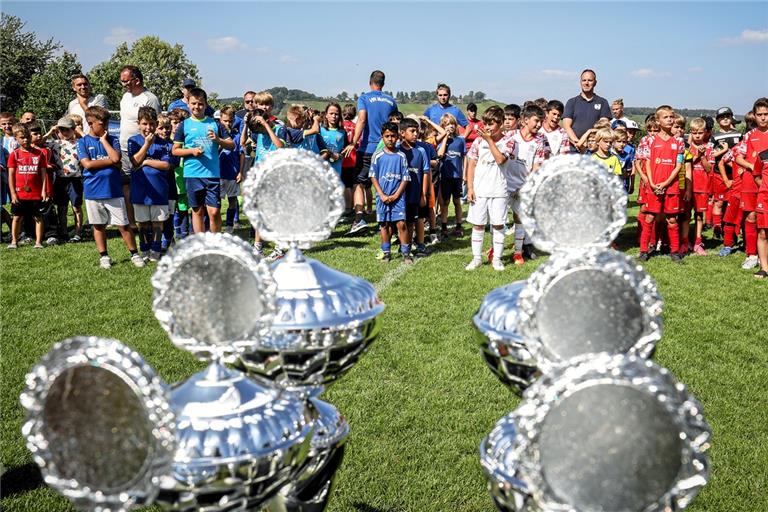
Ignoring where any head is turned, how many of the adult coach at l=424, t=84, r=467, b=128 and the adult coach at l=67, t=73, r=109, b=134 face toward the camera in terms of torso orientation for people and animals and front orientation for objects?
2

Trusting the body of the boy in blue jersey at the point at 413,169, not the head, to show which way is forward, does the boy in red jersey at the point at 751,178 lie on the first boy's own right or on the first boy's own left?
on the first boy's own left

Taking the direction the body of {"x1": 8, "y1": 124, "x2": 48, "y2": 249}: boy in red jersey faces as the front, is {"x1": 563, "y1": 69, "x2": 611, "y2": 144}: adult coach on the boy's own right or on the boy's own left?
on the boy's own left

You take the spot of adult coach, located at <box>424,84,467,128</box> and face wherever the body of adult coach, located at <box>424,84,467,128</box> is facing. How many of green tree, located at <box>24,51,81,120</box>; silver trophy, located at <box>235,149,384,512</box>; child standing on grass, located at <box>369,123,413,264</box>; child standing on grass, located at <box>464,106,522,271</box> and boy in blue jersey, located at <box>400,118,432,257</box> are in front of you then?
4

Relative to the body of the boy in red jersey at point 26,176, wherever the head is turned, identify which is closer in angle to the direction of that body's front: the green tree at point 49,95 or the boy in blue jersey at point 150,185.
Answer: the boy in blue jersey

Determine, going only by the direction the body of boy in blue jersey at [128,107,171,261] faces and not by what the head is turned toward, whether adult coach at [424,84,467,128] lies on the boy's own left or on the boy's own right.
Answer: on the boy's own left

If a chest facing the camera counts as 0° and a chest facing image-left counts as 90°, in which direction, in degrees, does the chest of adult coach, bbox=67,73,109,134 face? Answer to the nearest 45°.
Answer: approximately 0°

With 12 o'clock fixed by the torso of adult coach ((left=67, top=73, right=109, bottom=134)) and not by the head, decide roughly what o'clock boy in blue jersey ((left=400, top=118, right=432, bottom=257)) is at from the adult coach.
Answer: The boy in blue jersey is roughly at 10 o'clock from the adult coach.

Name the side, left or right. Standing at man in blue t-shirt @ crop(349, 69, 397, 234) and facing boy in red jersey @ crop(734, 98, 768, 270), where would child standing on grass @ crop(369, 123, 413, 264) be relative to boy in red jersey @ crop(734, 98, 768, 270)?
right

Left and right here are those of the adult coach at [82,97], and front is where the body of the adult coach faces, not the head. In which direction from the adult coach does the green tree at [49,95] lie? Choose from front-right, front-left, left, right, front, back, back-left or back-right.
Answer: back

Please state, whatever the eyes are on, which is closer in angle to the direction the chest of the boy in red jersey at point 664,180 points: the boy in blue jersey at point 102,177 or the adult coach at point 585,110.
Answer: the boy in blue jersey
